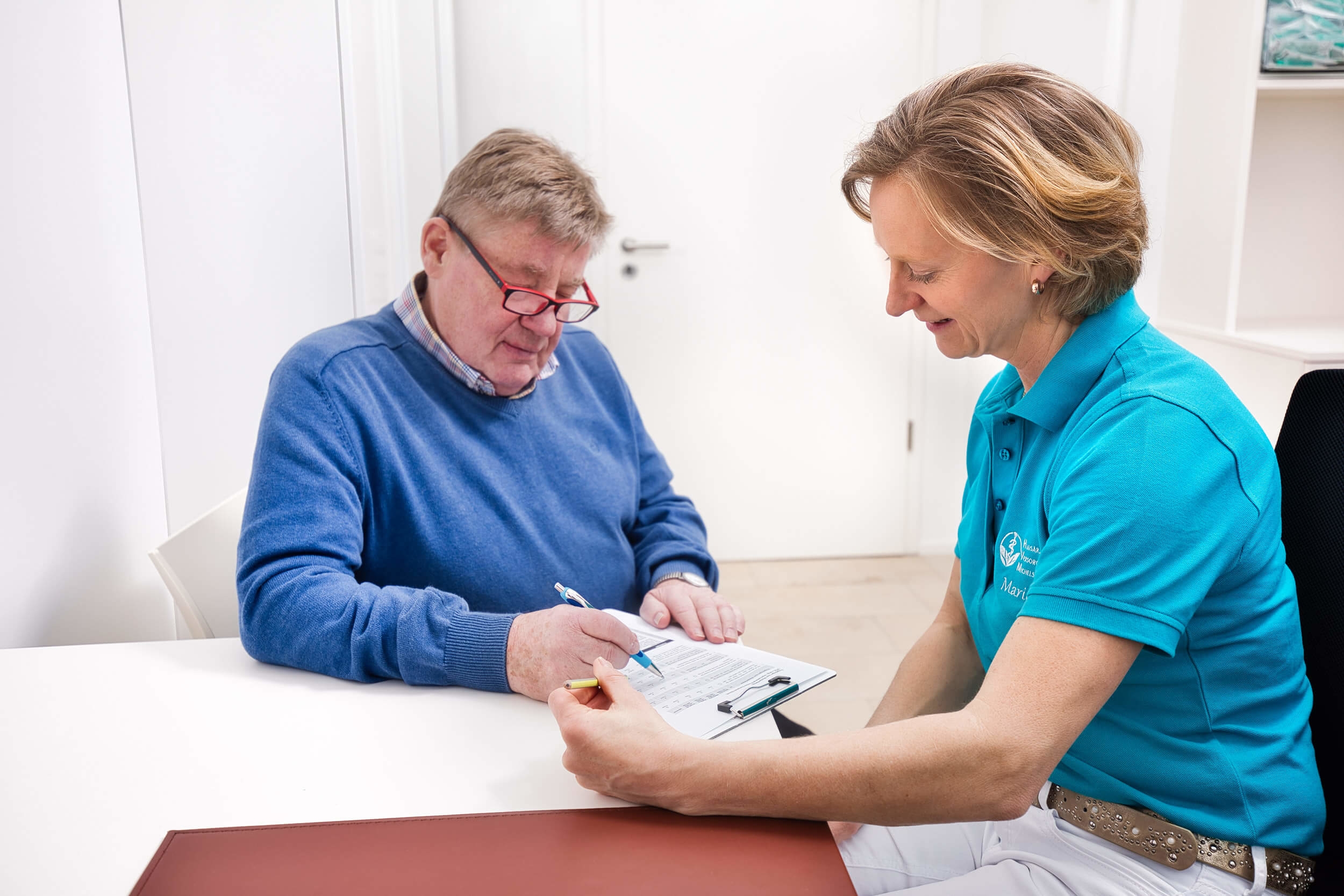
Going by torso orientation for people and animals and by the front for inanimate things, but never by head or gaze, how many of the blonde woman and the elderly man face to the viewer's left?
1

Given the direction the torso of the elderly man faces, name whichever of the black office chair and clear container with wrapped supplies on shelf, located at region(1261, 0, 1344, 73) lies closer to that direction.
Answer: the black office chair

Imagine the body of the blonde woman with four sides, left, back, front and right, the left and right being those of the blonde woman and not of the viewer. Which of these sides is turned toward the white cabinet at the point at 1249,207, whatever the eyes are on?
right

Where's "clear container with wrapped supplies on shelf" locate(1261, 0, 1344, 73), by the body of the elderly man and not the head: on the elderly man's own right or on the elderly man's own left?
on the elderly man's own left

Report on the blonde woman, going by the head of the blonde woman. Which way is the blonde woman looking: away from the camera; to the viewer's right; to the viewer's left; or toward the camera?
to the viewer's left

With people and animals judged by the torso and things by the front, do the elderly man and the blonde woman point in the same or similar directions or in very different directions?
very different directions

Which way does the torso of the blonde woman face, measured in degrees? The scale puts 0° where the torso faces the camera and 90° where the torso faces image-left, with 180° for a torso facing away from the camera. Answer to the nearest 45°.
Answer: approximately 90°

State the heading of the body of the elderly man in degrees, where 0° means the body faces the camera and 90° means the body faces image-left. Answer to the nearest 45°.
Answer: approximately 315°

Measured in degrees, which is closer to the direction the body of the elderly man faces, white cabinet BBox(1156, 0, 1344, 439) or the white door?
the white cabinet

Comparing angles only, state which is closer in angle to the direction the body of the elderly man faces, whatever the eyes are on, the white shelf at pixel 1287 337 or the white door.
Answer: the white shelf

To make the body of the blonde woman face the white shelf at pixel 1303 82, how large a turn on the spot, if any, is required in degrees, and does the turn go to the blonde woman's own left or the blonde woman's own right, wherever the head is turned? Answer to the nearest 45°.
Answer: approximately 90° to the blonde woman's own right
